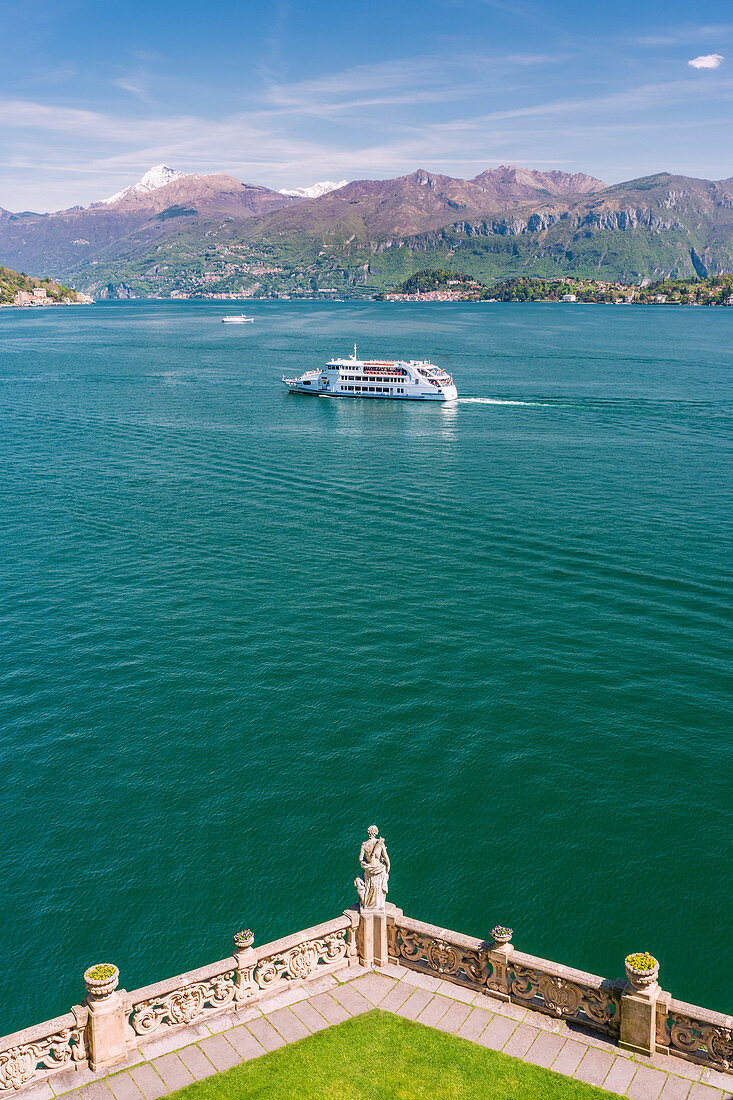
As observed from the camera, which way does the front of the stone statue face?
facing away from the viewer

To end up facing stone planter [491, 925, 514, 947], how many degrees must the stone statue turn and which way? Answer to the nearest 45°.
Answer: approximately 135° to its right

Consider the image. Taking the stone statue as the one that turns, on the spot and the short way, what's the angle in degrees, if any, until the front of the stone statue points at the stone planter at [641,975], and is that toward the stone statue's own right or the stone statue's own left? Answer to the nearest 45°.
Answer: approximately 135° to the stone statue's own right

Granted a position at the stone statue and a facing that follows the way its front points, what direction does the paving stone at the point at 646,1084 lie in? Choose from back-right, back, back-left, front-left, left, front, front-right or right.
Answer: back-right

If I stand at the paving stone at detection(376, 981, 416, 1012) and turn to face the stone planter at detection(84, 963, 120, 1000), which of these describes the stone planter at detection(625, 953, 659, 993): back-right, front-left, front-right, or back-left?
back-left

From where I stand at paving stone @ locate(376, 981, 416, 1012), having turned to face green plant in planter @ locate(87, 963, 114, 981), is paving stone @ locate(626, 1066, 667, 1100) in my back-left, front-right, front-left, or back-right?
back-left
